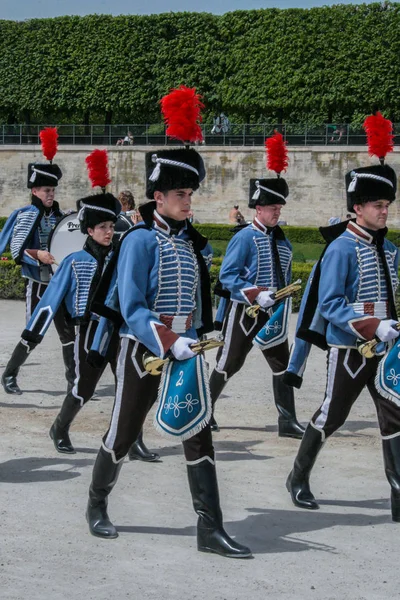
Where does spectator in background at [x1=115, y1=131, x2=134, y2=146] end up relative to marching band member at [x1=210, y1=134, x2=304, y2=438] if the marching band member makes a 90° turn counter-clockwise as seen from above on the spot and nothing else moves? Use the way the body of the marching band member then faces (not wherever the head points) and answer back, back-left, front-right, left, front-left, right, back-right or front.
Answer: front-left

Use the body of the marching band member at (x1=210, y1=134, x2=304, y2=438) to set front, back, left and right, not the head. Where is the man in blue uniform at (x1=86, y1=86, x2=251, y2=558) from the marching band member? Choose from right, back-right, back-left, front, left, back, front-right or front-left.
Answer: front-right

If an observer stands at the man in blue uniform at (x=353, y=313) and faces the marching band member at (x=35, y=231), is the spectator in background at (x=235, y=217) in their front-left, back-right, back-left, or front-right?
front-right

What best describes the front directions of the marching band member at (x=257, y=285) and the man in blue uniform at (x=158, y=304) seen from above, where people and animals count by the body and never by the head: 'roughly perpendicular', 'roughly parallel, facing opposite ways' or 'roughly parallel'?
roughly parallel

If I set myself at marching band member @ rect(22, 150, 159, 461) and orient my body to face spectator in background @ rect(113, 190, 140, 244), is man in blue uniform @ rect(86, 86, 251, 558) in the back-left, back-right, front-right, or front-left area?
back-right

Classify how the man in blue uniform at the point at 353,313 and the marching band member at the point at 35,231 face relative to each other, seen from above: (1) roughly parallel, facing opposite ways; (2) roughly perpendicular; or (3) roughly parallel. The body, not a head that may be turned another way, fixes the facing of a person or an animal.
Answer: roughly parallel

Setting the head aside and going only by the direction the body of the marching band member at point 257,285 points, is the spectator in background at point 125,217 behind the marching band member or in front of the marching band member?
behind

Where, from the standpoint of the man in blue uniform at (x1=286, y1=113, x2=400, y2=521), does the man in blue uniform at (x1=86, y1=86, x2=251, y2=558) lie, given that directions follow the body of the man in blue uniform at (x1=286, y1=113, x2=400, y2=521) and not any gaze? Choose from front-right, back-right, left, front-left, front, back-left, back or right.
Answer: right
